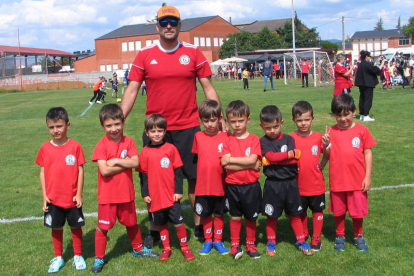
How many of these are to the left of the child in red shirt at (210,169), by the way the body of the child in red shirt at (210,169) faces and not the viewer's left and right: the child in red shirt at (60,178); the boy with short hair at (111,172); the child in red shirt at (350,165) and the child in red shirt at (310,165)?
2

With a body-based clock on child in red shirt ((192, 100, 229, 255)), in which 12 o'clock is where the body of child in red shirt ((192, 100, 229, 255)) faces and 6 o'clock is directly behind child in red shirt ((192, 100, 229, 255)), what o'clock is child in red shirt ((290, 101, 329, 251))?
child in red shirt ((290, 101, 329, 251)) is roughly at 9 o'clock from child in red shirt ((192, 100, 229, 255)).

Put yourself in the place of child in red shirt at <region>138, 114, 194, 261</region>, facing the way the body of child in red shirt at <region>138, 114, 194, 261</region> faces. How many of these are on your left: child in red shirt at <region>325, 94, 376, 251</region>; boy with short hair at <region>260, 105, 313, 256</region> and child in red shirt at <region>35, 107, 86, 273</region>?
2

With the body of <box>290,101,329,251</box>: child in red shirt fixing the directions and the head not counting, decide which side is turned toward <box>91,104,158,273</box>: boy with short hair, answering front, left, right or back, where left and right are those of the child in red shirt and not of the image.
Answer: right
